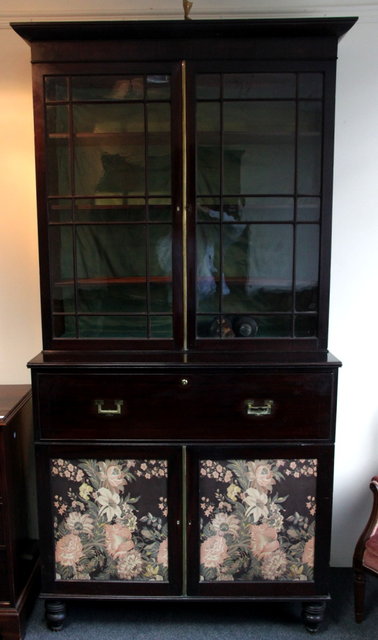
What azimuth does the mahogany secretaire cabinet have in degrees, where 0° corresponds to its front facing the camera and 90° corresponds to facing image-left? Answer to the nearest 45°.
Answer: approximately 0°
